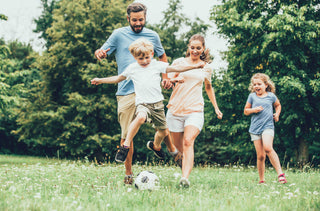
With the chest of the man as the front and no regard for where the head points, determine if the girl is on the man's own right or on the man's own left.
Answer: on the man's own left

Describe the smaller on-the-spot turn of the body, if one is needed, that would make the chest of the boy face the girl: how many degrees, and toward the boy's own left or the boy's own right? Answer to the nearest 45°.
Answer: approximately 135° to the boy's own left

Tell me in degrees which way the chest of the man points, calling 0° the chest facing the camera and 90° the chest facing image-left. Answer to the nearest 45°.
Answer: approximately 0°

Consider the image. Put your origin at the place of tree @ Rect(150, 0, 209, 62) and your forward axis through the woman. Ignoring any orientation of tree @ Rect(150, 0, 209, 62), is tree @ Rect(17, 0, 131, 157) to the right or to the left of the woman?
right

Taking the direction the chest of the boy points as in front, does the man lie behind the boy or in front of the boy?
behind

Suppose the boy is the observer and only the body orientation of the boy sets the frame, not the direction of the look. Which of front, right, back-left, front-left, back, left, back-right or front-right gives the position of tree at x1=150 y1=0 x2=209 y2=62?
back

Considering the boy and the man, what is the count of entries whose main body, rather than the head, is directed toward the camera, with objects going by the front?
2

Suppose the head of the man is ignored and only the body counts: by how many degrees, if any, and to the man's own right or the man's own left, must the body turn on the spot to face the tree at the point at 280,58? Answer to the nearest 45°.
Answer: approximately 135° to the man's own left

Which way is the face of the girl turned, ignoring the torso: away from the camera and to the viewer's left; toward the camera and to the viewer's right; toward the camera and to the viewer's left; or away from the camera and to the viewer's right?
toward the camera and to the viewer's left
